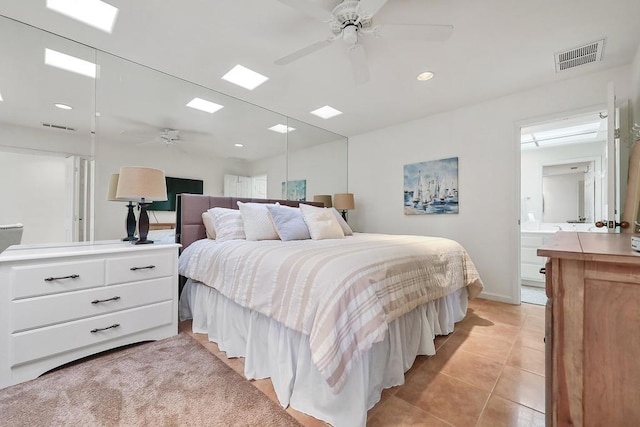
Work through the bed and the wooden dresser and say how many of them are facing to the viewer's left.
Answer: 1

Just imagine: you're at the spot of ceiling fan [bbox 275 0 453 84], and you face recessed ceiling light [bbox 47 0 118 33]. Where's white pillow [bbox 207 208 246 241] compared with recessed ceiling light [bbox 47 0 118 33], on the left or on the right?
right

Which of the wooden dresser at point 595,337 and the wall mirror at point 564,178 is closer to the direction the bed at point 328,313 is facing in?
the wooden dresser

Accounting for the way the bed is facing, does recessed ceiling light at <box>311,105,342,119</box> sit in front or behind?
behind

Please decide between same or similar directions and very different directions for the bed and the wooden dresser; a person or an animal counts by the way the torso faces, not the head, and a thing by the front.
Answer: very different directions

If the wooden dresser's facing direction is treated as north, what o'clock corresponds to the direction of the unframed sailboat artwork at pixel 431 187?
The unframed sailboat artwork is roughly at 2 o'clock from the wooden dresser.

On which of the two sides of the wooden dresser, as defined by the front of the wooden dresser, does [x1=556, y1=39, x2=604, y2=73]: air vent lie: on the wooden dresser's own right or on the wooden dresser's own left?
on the wooden dresser's own right

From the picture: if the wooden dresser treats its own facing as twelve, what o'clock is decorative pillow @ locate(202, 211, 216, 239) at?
The decorative pillow is roughly at 12 o'clock from the wooden dresser.

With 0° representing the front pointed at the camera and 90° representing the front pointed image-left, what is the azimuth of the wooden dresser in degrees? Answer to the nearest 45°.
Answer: approximately 90°
